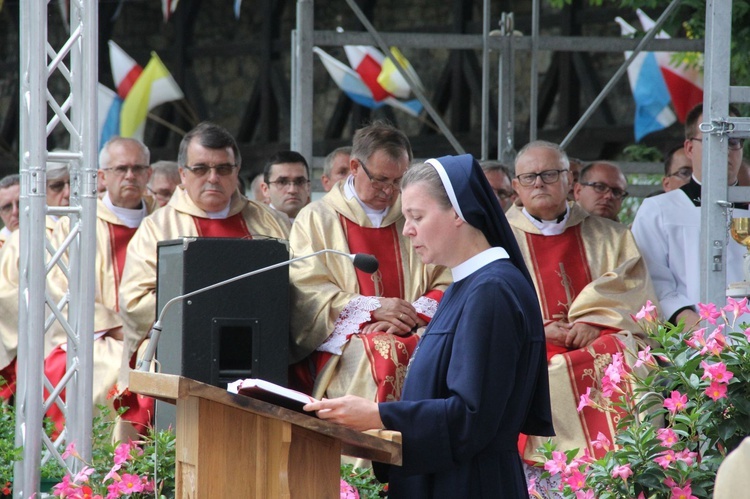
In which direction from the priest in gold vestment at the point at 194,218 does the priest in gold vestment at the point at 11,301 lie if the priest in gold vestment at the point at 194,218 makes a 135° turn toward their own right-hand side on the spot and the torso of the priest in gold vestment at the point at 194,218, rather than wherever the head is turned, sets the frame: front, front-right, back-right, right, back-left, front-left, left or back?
front

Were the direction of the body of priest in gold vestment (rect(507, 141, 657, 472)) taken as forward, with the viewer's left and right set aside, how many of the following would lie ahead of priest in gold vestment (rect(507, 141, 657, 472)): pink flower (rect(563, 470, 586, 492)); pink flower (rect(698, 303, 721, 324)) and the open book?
3

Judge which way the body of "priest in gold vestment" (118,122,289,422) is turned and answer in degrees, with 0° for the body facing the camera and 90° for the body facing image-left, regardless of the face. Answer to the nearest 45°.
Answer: approximately 0°

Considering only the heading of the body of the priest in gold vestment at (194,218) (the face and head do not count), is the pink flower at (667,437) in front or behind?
in front

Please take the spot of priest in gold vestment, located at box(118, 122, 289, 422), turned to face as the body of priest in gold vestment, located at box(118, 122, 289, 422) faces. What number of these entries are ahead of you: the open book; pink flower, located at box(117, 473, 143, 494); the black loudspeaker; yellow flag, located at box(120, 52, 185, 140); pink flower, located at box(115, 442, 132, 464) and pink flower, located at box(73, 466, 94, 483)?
5

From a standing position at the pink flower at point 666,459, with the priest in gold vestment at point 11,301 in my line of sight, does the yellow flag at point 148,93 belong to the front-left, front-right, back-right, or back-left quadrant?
front-right

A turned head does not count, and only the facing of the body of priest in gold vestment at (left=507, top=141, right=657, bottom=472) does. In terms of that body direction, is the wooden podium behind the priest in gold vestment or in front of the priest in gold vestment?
in front

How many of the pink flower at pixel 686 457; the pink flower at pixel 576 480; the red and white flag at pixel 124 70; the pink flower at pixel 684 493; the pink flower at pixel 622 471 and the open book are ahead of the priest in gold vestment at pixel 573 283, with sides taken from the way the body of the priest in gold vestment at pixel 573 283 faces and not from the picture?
5

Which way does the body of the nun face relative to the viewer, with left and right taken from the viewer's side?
facing to the left of the viewer

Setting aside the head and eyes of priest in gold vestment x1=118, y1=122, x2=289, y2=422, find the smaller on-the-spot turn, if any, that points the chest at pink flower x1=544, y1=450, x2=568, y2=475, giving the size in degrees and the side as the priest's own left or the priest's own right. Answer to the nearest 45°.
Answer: approximately 45° to the priest's own left

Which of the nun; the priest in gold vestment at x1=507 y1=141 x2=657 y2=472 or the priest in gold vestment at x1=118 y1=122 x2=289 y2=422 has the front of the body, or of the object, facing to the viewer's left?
the nun

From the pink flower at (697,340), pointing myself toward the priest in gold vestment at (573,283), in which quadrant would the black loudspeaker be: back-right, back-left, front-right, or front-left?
front-left

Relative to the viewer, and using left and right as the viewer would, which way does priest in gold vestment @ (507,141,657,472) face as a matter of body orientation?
facing the viewer

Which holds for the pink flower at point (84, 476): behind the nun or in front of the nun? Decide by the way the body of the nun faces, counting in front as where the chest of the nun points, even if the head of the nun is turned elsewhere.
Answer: in front
